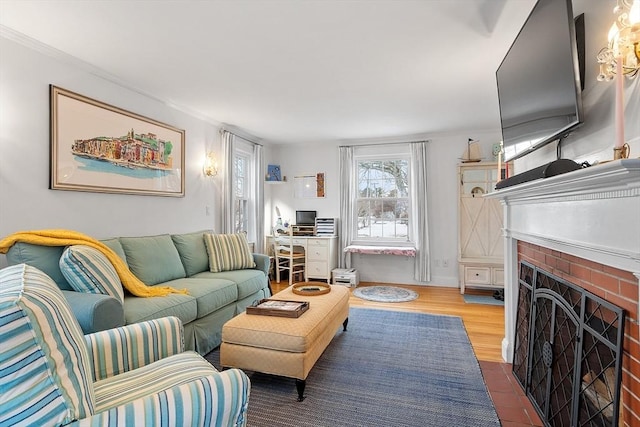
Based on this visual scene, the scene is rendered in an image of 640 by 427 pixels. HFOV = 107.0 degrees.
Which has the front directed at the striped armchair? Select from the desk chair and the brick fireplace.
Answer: the brick fireplace

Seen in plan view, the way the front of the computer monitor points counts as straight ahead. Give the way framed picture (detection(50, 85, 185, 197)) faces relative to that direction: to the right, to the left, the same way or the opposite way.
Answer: to the left

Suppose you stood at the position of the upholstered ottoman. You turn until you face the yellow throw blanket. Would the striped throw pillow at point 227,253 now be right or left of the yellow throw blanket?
right

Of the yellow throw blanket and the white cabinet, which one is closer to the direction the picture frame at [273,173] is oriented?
the yellow throw blanket

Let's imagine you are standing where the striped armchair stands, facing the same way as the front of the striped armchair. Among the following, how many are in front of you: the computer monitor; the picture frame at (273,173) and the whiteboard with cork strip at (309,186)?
3

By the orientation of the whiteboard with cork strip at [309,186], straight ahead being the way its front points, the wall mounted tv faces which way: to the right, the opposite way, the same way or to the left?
to the right

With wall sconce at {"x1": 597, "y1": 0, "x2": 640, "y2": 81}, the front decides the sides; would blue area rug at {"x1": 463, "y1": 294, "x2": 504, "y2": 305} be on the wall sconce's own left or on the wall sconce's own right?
on the wall sconce's own right

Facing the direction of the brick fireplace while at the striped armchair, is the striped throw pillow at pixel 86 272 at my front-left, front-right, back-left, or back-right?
back-left

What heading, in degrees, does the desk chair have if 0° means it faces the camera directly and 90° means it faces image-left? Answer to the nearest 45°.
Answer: approximately 225°

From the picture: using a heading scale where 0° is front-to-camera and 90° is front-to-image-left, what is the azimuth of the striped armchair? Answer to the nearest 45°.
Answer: approximately 225°

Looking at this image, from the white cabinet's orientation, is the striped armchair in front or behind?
in front

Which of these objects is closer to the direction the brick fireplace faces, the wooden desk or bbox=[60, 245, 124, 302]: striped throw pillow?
the striped throw pillow
